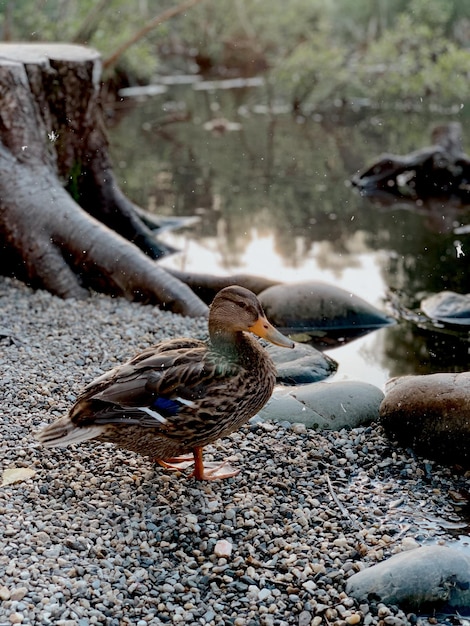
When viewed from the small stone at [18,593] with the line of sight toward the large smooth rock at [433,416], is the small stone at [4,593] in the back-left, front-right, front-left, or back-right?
back-left

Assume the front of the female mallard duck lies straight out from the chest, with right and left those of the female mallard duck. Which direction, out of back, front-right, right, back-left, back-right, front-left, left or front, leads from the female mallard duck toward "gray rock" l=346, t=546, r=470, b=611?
front-right

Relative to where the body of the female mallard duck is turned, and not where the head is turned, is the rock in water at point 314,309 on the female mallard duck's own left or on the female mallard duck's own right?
on the female mallard duck's own left

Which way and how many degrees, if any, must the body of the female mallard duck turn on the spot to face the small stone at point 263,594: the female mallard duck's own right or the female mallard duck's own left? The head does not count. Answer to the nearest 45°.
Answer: approximately 90° to the female mallard duck's own right

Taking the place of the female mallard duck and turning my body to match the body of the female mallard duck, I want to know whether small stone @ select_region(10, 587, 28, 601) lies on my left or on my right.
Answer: on my right

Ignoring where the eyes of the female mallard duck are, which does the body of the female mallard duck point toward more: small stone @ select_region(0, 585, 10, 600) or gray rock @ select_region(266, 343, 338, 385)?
the gray rock

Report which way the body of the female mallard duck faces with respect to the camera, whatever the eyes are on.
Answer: to the viewer's right

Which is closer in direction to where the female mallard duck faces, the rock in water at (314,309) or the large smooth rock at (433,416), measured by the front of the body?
the large smooth rock

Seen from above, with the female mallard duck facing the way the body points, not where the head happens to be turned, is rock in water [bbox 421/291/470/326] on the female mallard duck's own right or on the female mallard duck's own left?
on the female mallard duck's own left
